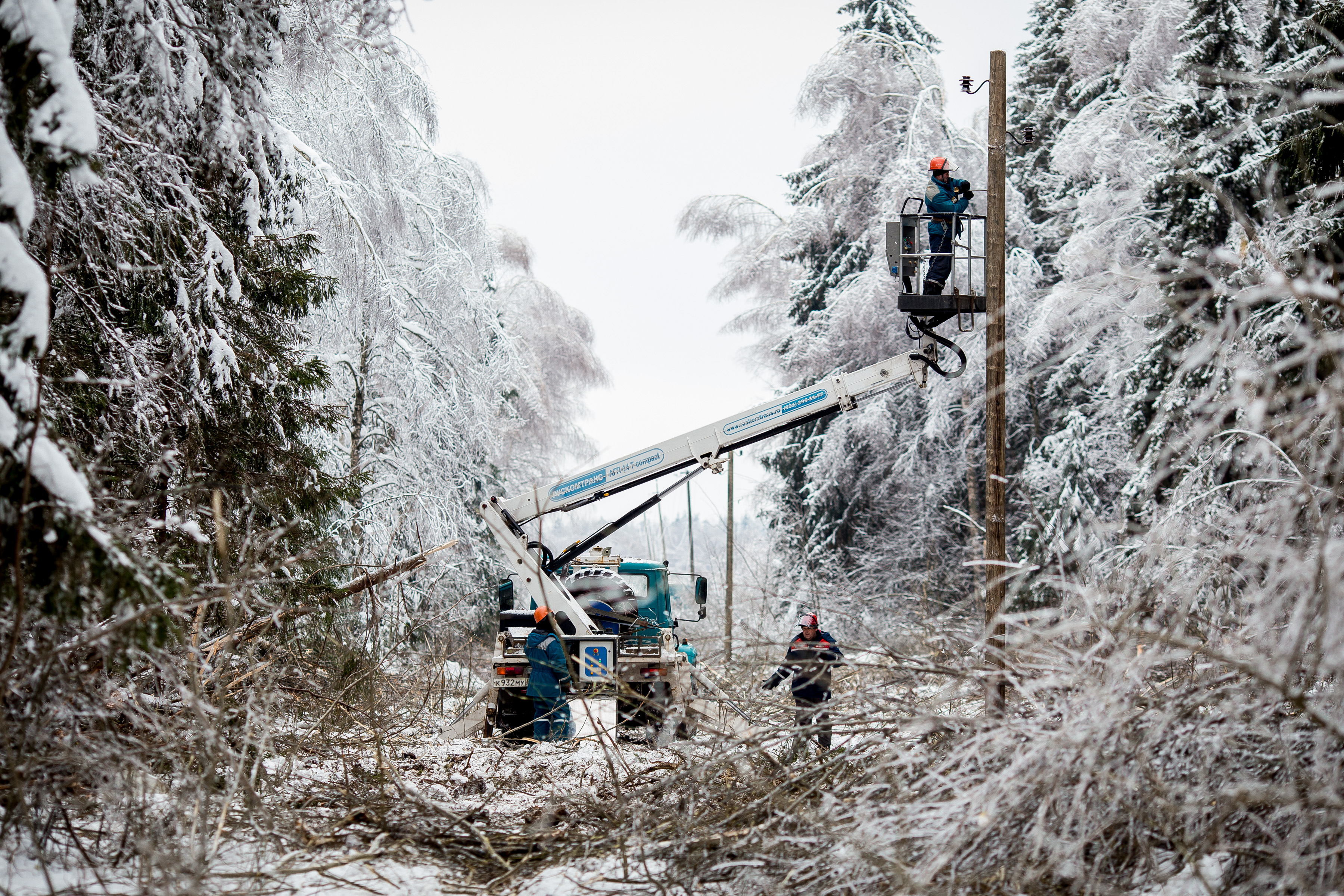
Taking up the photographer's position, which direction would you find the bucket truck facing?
facing away from the viewer

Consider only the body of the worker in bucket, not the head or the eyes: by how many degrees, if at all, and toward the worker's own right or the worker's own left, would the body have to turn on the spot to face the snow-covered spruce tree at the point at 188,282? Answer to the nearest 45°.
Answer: approximately 135° to the worker's own right

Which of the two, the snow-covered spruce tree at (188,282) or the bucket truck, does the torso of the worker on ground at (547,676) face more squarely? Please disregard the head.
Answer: the bucket truck

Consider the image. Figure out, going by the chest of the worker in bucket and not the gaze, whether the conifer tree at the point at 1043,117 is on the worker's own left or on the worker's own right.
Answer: on the worker's own left

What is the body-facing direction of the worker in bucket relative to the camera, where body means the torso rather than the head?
to the viewer's right

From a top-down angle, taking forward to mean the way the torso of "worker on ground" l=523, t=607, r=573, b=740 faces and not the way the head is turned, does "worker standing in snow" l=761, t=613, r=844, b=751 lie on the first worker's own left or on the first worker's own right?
on the first worker's own right

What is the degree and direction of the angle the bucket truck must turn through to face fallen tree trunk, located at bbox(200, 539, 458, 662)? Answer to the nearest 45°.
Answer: approximately 135° to its left

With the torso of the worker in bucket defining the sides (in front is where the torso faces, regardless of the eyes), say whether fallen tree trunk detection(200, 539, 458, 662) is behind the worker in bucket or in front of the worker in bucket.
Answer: behind

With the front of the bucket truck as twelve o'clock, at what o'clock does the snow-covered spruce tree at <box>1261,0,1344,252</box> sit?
The snow-covered spruce tree is roughly at 3 o'clock from the bucket truck.

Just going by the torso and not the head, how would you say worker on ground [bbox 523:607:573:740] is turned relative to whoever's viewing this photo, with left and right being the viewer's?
facing away from the viewer and to the right of the viewer

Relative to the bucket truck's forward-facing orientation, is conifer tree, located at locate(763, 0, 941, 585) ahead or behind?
ahead
